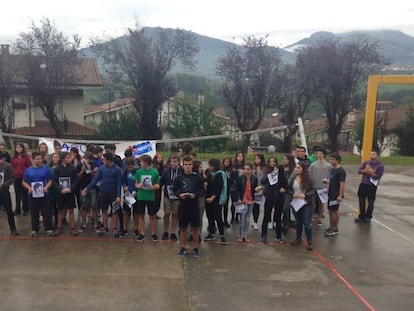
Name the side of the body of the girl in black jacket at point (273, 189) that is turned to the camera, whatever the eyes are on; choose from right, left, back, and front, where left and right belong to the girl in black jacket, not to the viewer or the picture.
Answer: front

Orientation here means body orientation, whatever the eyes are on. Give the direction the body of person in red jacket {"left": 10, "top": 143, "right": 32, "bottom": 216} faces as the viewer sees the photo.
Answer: toward the camera

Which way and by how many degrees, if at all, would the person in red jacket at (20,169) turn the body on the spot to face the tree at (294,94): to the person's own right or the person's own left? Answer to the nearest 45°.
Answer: approximately 135° to the person's own left

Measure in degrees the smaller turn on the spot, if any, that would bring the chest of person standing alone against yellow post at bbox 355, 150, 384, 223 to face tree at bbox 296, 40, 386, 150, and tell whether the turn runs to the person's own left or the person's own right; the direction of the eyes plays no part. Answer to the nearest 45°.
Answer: approximately 135° to the person's own right

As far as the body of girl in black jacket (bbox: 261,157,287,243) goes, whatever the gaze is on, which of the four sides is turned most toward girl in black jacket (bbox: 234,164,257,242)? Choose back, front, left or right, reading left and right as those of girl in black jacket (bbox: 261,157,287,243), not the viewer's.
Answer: right

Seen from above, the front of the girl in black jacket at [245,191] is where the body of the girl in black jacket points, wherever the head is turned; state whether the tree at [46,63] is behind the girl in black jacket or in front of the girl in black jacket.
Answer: behind

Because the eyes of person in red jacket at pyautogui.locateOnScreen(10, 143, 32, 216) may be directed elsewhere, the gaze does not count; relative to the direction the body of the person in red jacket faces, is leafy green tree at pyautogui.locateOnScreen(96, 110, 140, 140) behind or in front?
behind

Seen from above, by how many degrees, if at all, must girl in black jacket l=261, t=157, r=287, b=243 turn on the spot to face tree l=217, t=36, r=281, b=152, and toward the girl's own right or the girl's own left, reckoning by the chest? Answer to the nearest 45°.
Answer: approximately 180°

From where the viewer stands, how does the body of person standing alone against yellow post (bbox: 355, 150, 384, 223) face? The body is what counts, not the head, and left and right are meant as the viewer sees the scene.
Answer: facing the viewer and to the left of the viewer

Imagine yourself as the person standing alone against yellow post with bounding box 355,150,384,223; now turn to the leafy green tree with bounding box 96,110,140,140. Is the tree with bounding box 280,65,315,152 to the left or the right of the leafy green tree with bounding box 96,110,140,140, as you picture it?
right

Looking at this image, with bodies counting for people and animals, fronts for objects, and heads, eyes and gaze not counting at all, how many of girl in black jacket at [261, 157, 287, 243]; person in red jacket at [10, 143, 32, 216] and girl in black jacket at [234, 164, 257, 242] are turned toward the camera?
3
